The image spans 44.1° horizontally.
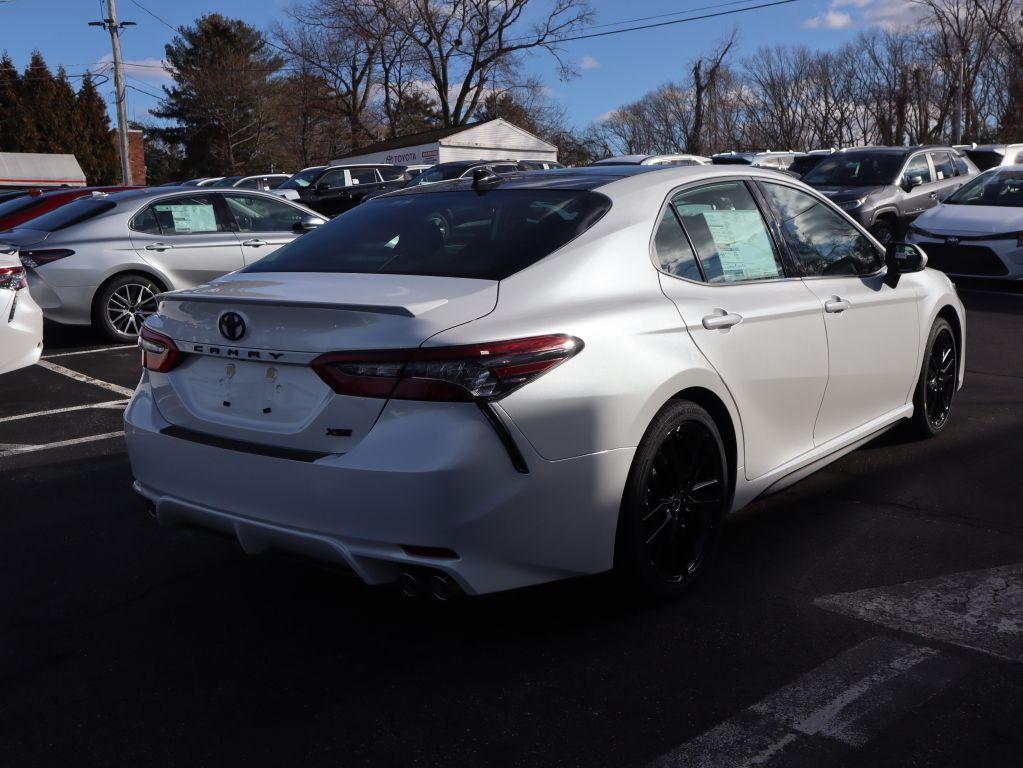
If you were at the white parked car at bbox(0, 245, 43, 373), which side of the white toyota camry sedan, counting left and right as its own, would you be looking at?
left

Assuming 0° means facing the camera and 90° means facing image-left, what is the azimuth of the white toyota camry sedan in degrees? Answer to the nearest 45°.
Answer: approximately 225°

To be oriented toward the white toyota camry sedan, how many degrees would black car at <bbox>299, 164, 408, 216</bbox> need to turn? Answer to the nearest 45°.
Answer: approximately 45° to its left

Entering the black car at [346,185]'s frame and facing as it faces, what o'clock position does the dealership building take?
The dealership building is roughly at 5 o'clock from the black car.

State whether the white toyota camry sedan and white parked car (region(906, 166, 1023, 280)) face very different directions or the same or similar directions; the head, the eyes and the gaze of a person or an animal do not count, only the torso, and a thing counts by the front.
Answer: very different directions

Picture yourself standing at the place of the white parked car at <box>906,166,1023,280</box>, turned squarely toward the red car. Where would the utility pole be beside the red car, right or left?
right

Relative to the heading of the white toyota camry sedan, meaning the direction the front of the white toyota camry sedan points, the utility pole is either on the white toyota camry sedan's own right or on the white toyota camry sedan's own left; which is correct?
on the white toyota camry sedan's own left

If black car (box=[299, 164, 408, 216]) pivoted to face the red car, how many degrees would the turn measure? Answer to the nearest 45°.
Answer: approximately 45° to its left

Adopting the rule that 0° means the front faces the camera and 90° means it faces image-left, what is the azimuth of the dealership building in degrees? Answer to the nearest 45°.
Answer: approximately 45°

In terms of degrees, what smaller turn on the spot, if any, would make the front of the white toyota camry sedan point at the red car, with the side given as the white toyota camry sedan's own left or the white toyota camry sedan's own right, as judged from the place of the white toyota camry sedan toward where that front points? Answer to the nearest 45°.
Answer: approximately 90° to the white toyota camry sedan's own left
